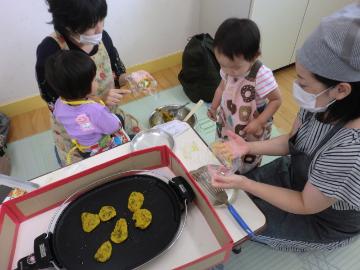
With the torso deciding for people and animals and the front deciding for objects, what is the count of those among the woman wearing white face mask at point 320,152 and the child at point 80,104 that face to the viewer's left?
1

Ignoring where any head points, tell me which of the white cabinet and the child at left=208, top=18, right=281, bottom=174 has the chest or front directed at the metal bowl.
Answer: the white cabinet

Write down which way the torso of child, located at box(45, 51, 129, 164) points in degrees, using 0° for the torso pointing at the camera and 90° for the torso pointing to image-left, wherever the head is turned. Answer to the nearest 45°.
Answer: approximately 225°

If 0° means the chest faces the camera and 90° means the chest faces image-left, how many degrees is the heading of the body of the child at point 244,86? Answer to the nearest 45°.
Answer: approximately 45°

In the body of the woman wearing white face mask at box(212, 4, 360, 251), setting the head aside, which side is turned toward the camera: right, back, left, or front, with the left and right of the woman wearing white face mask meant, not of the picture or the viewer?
left
